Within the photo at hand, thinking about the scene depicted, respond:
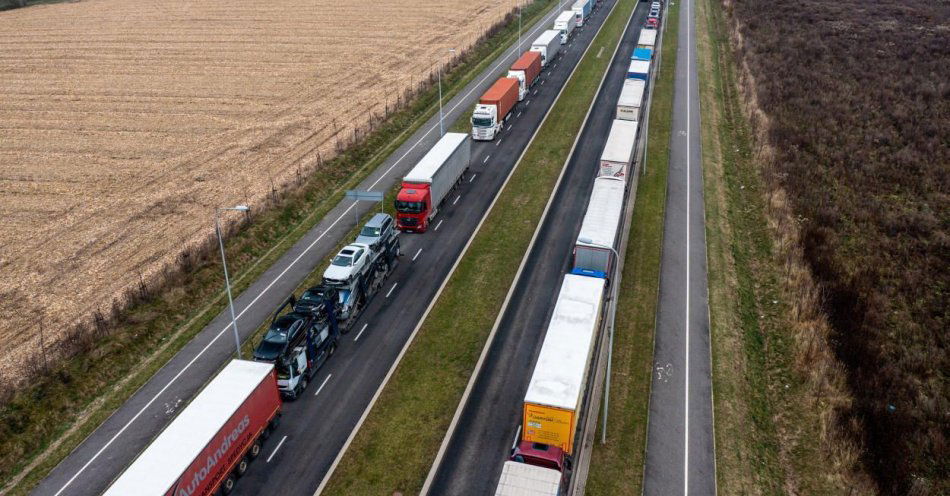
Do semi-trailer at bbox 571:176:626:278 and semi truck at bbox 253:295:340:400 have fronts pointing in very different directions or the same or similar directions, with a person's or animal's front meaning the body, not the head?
very different directions

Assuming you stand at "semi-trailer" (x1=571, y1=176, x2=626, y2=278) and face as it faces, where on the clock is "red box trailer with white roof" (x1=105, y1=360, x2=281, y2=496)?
The red box trailer with white roof is roughly at 7 o'clock from the semi-trailer.

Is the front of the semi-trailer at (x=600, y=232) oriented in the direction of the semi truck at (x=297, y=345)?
no

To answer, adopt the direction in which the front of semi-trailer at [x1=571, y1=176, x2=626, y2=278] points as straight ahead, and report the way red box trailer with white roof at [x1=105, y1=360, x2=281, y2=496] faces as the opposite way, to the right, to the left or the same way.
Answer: the opposite way

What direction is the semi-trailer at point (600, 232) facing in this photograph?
away from the camera

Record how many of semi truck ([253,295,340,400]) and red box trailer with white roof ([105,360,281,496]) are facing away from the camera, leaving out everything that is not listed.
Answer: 0

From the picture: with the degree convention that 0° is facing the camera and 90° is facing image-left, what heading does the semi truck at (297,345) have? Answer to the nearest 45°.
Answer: approximately 45°

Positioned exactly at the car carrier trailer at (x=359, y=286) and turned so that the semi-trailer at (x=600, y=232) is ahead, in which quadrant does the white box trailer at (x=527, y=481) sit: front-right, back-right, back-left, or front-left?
front-right

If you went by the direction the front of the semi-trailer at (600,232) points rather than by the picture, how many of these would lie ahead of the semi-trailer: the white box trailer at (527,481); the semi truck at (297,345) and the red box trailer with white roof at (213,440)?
0

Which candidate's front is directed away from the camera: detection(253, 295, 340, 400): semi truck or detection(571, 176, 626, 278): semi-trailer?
the semi-trailer

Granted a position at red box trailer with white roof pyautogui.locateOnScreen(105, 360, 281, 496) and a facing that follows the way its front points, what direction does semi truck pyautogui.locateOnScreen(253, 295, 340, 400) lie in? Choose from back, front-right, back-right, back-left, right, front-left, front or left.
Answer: back

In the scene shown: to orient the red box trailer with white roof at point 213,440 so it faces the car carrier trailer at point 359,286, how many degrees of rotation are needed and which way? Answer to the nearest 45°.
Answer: approximately 180°

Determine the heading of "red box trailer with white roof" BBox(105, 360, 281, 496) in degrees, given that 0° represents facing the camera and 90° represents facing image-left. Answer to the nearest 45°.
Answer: approximately 45°

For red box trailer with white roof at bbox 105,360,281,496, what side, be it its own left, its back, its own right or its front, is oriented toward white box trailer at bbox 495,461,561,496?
left

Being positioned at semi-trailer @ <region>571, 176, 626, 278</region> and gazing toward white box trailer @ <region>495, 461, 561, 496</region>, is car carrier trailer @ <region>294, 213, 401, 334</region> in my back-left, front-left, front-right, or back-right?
front-right

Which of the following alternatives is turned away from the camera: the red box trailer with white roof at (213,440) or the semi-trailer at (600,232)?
the semi-trailer

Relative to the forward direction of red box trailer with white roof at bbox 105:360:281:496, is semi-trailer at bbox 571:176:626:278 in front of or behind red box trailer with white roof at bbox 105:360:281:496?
behind

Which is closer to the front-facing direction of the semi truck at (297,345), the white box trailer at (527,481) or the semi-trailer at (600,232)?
the white box trailer

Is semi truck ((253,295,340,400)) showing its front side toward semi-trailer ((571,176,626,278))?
no

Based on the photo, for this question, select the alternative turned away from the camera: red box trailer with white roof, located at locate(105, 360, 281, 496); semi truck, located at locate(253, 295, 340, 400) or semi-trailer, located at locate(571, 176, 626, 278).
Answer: the semi-trailer
